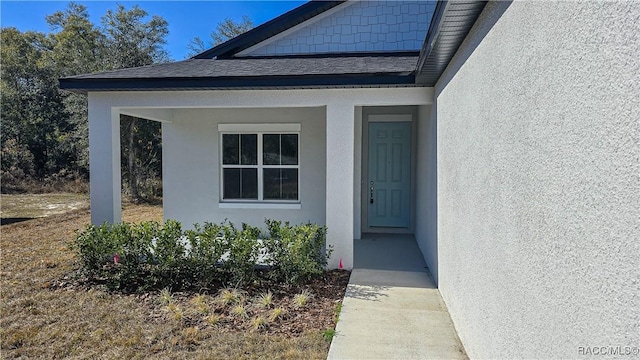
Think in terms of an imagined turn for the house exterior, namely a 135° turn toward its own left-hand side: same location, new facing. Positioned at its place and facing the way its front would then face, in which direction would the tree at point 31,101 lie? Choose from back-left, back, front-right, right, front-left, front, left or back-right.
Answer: left

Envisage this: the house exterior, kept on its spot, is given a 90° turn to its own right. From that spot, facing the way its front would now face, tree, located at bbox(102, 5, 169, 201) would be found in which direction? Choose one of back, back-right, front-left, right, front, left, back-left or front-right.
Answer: front-right

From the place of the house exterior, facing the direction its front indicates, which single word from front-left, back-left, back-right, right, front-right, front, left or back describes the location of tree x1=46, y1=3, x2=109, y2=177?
back-right

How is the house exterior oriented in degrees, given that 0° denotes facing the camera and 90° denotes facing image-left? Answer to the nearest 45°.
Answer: approximately 0°

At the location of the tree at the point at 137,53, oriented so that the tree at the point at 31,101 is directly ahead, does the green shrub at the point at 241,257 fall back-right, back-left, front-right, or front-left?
back-left

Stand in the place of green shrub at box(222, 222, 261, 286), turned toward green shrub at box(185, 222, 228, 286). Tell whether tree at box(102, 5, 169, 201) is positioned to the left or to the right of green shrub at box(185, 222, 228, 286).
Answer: right
